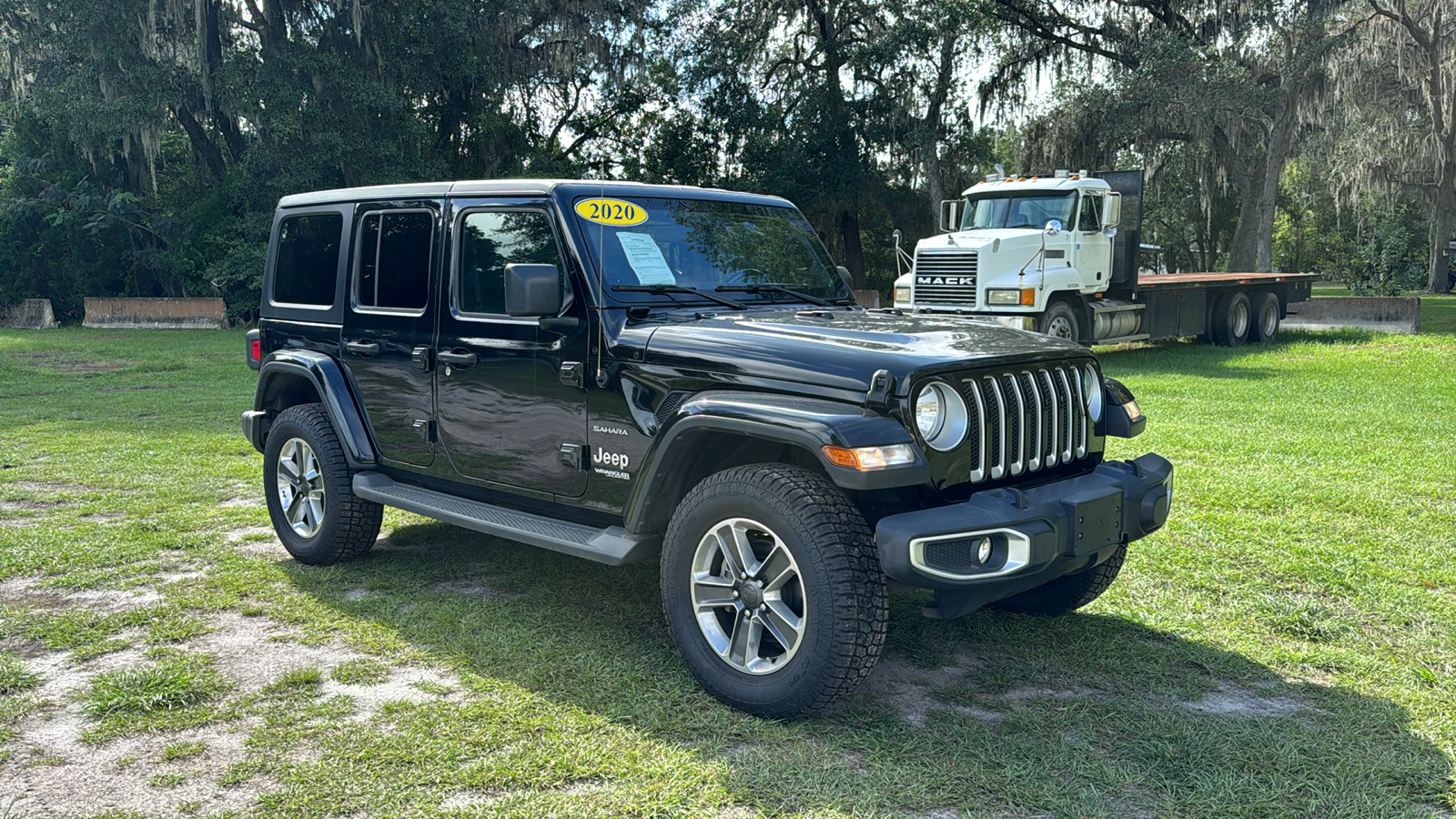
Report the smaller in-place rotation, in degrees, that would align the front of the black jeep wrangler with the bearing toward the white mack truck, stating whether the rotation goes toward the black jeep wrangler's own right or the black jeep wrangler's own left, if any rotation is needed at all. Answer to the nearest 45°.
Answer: approximately 135° to the black jeep wrangler's own left

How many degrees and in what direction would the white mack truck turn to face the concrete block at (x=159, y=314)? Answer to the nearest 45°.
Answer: approximately 45° to its right

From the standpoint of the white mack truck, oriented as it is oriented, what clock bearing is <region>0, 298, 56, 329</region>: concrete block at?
The concrete block is roughly at 2 o'clock from the white mack truck.

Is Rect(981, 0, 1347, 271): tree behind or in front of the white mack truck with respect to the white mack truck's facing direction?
behind

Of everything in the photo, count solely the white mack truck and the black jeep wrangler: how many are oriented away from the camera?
0

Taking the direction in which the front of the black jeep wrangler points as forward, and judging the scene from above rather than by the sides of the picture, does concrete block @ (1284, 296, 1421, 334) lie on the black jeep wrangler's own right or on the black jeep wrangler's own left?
on the black jeep wrangler's own left

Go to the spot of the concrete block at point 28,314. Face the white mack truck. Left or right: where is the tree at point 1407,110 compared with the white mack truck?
left

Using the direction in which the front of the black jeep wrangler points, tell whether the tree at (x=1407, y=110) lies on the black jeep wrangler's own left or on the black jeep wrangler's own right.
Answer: on the black jeep wrangler's own left

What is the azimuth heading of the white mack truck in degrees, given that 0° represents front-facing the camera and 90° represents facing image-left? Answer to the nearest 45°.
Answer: approximately 45°

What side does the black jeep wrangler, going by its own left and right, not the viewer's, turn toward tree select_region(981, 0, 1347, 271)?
left

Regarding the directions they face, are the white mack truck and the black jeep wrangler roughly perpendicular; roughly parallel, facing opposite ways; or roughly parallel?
roughly perpendicular
